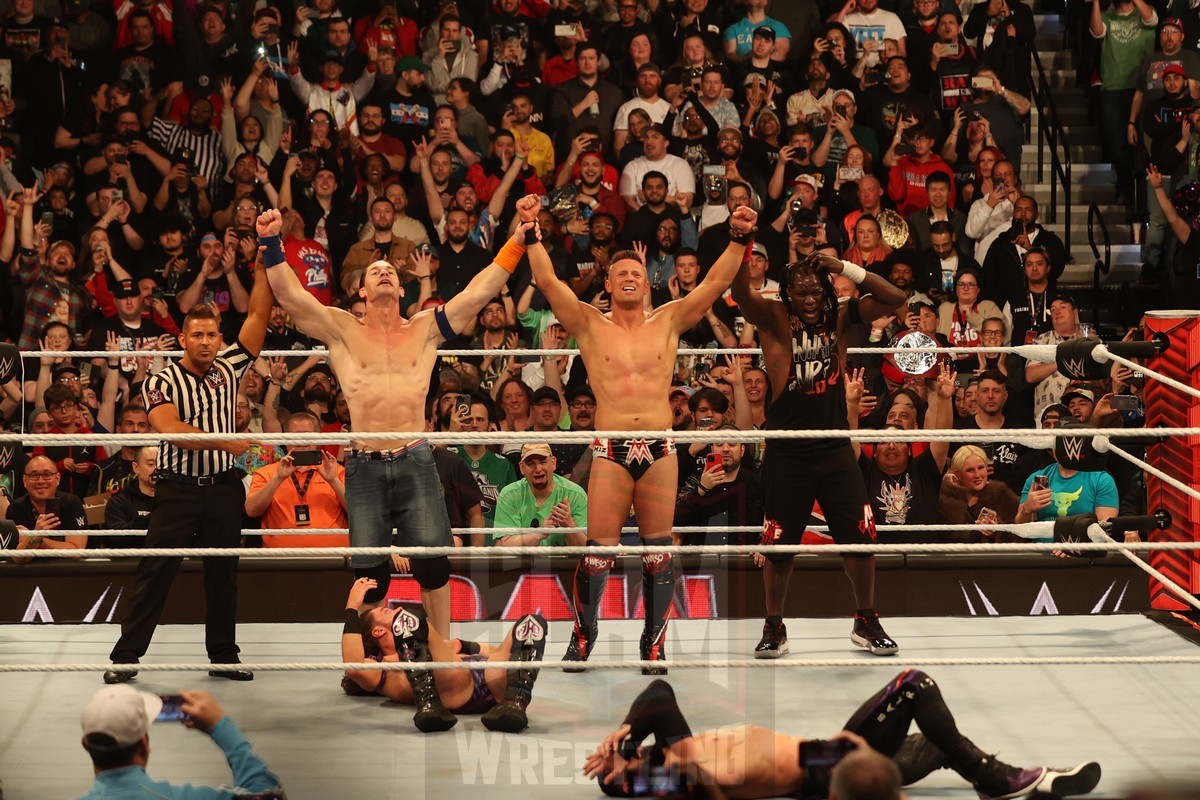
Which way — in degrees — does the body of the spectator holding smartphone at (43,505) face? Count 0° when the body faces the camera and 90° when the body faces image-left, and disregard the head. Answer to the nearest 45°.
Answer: approximately 0°

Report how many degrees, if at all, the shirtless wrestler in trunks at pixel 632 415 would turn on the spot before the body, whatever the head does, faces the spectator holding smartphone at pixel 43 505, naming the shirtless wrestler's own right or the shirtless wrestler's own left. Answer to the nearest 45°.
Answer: approximately 135° to the shirtless wrestler's own right

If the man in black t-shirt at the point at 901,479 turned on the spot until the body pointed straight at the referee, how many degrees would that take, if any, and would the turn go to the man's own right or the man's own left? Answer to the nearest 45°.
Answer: approximately 45° to the man's own right

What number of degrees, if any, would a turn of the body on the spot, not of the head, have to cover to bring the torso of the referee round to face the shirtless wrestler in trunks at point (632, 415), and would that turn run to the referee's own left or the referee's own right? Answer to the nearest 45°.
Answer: approximately 90° to the referee's own left

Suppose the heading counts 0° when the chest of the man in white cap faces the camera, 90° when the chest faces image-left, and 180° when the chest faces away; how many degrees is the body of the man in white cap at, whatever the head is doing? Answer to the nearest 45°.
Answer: approximately 225°

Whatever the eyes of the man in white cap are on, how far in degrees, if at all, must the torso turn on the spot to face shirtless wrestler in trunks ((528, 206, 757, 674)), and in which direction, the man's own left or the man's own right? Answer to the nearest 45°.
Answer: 0° — they already face them

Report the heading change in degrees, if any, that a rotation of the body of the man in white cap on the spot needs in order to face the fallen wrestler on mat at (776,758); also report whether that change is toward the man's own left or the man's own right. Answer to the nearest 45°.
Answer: approximately 45° to the man's own right

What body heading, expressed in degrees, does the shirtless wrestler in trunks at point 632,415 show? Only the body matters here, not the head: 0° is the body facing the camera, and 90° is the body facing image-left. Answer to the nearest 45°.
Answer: approximately 0°

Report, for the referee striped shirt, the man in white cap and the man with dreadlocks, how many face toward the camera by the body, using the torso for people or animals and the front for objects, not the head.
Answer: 2

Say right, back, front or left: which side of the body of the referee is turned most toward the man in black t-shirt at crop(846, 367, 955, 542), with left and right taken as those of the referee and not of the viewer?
left
